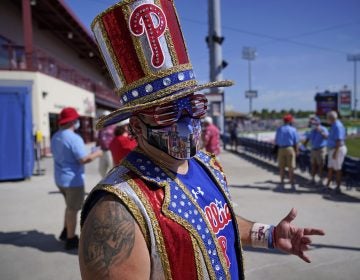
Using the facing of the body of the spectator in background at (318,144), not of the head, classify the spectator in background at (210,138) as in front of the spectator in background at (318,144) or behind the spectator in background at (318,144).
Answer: in front

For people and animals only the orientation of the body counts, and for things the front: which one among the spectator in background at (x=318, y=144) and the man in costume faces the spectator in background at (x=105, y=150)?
the spectator in background at (x=318, y=144)

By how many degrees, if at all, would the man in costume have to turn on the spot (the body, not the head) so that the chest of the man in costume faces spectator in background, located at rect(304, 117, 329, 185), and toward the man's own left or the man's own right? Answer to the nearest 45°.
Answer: approximately 90° to the man's own left

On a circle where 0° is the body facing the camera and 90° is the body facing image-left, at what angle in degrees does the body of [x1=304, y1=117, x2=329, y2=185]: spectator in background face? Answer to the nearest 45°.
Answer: approximately 45°

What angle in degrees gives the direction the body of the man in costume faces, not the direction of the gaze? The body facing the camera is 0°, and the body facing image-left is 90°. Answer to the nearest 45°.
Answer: approximately 315°

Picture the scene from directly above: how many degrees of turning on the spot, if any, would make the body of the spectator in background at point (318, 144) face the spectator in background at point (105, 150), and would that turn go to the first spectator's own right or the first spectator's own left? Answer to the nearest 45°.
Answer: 0° — they already face them

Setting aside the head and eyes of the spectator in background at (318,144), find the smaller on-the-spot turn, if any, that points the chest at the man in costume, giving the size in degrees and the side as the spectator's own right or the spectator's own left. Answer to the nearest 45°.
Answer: approximately 45° to the spectator's own left

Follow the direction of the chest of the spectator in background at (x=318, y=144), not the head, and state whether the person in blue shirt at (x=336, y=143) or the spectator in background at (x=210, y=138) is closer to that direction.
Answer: the spectator in background

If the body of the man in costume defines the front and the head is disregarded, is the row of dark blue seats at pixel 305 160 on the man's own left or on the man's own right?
on the man's own left

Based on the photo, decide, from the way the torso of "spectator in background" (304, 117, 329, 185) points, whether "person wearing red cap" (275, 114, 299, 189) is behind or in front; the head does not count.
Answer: in front
